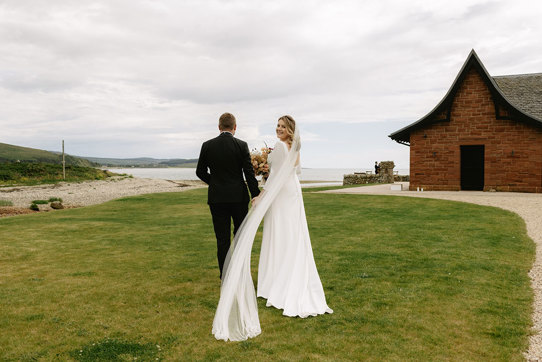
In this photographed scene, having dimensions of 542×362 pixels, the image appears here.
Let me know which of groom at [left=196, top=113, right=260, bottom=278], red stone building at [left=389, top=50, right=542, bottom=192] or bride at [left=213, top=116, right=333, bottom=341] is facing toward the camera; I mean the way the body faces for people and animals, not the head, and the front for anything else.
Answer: the red stone building

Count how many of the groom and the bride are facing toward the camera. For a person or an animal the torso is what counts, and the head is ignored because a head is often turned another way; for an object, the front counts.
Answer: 0

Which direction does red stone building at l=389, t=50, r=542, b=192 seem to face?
toward the camera

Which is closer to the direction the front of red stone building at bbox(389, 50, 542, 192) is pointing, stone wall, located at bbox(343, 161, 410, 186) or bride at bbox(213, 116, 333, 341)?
the bride

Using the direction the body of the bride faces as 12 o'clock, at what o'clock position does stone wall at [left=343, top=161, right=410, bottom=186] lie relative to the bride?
The stone wall is roughly at 2 o'clock from the bride.

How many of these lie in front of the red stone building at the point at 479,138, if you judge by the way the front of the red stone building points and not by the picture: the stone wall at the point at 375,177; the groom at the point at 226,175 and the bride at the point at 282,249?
2

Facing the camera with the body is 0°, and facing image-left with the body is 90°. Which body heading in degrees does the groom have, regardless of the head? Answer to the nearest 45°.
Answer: approximately 180°

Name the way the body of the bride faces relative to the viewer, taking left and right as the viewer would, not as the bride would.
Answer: facing away from the viewer and to the left of the viewer

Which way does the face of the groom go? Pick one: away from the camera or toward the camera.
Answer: away from the camera

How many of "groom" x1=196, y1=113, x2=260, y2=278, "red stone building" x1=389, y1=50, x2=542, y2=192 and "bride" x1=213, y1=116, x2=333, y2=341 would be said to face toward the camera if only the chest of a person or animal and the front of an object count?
1

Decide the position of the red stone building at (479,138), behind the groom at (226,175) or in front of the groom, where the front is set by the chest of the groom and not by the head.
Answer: in front

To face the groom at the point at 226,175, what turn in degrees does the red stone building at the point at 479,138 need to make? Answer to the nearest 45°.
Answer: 0° — it already faces them
